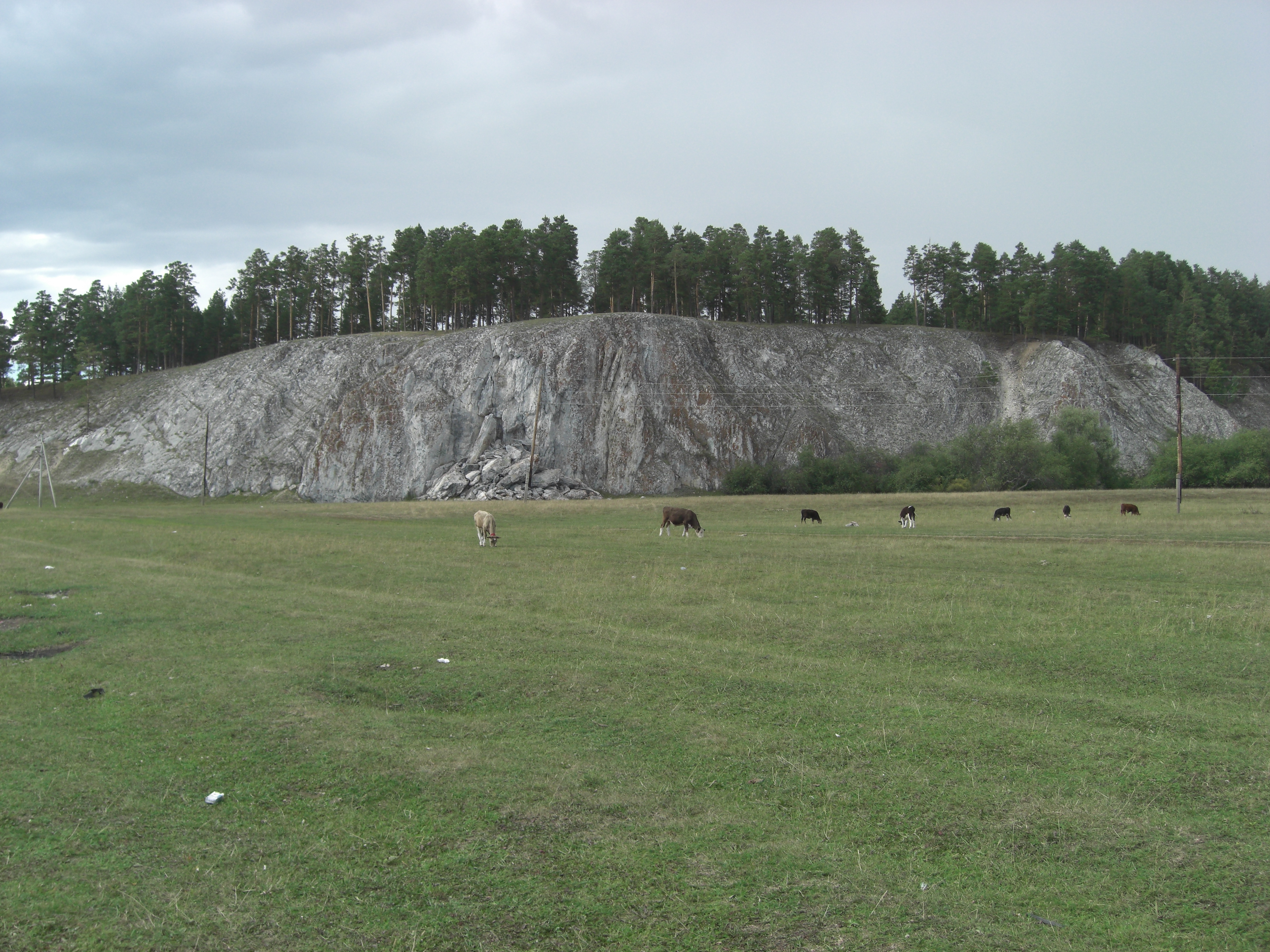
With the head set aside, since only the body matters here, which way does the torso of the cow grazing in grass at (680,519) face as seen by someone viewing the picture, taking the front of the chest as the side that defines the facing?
to the viewer's right

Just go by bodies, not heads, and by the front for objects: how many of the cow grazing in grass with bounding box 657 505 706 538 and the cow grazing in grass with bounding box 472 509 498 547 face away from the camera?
0

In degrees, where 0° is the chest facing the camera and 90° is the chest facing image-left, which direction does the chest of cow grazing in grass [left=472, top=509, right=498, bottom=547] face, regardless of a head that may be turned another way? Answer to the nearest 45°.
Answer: approximately 315°

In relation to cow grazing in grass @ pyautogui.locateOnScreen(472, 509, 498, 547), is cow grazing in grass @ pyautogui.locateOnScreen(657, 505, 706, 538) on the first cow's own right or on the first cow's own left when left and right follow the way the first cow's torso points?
on the first cow's own left

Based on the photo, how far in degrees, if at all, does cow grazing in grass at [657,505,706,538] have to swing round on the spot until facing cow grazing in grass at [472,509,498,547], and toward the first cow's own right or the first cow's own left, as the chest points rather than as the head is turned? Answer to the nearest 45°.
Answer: approximately 135° to the first cow's own right
